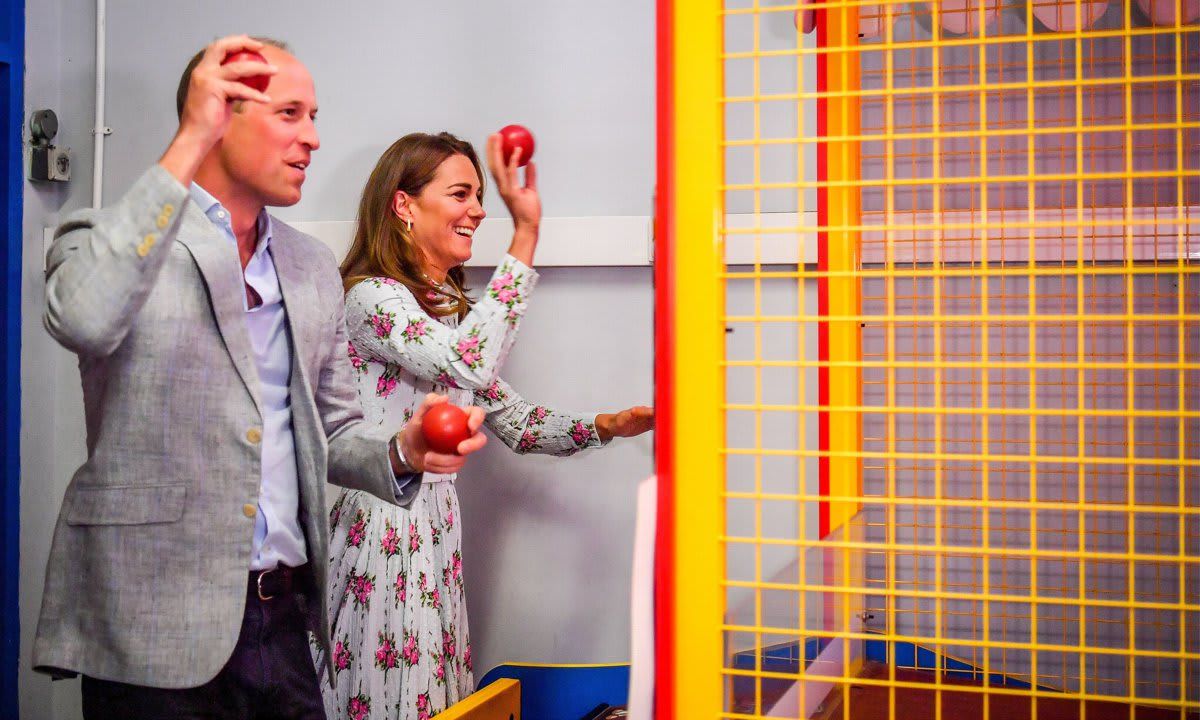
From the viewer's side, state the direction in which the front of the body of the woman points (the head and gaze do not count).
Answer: to the viewer's right

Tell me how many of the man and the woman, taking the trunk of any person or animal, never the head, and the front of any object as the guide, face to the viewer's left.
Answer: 0

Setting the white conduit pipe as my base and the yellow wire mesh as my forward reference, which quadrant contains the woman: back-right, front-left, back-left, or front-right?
front-right

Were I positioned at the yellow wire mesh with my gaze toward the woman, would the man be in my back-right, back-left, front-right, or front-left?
front-left

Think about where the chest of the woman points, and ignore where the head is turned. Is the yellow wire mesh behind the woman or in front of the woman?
in front

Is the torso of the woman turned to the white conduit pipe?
no

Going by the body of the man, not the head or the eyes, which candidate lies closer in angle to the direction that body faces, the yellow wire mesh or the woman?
the yellow wire mesh

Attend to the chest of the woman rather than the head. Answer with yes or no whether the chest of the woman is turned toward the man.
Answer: no

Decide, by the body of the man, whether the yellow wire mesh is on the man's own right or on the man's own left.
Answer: on the man's own left

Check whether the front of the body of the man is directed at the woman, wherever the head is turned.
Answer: no

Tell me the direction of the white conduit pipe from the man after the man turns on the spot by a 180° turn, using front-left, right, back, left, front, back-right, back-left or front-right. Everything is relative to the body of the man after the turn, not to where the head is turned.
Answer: front-right

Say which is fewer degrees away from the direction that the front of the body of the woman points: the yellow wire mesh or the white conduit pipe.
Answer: the yellow wire mesh

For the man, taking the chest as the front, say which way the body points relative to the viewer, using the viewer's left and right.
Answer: facing the viewer and to the right of the viewer
